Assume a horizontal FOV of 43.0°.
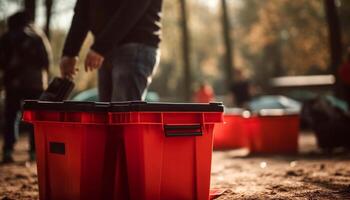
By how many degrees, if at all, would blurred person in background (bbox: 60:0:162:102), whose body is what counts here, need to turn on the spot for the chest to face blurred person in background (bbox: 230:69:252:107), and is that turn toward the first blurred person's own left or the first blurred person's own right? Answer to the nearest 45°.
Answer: approximately 90° to the first blurred person's own right

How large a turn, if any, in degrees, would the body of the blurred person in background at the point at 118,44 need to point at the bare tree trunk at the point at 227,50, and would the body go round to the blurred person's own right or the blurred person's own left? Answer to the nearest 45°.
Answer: approximately 90° to the blurred person's own right

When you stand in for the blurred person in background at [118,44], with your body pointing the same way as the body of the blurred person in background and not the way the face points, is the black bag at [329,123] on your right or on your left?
on your right

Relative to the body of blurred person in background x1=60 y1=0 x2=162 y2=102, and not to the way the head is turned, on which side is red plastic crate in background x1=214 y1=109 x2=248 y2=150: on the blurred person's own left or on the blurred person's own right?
on the blurred person's own right

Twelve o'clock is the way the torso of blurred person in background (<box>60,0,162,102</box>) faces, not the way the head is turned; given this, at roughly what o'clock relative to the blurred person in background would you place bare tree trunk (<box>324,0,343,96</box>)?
The bare tree trunk is roughly at 4 o'clock from the blurred person in background.

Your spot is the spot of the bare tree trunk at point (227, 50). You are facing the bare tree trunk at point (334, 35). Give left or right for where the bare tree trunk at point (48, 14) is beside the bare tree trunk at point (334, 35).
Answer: right

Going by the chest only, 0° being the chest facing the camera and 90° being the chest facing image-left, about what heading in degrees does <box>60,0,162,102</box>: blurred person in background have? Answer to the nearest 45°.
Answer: approximately 90°

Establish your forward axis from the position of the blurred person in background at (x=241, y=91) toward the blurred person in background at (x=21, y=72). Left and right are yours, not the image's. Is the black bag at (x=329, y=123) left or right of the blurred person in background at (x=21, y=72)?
left
